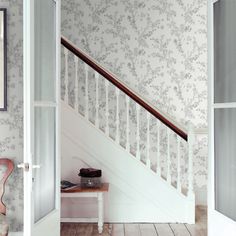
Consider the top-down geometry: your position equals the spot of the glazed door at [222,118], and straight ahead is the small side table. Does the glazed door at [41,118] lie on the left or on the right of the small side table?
left

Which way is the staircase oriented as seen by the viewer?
to the viewer's right

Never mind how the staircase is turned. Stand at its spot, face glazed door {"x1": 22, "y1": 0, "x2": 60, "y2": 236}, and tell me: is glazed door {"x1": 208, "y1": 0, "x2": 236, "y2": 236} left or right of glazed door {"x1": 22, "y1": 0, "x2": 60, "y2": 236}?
left

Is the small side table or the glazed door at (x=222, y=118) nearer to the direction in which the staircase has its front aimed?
the glazed door

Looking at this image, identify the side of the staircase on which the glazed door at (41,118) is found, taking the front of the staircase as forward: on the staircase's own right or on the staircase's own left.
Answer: on the staircase's own right

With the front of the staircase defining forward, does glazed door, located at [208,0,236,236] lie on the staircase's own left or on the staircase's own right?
on the staircase's own right
